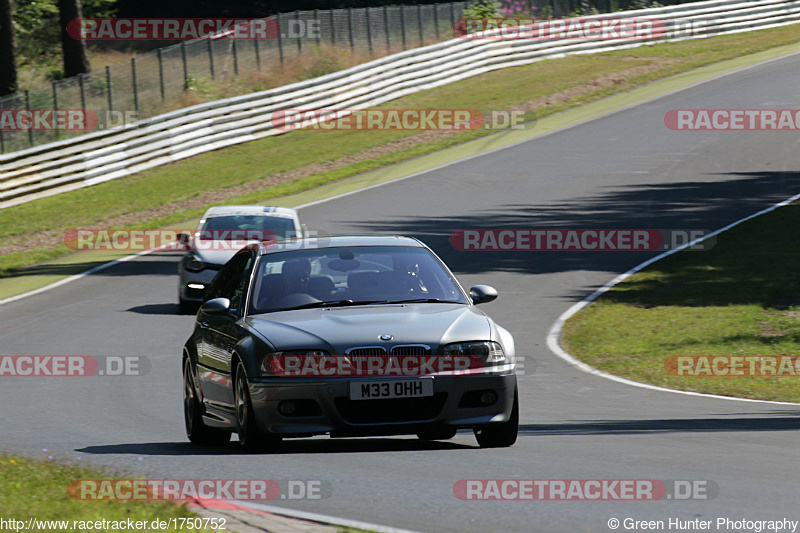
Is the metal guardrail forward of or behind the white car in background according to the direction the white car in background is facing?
behind

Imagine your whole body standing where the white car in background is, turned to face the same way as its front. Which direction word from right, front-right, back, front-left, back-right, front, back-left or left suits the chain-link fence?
back

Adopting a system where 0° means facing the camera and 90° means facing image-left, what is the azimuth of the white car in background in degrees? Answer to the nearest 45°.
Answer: approximately 0°
